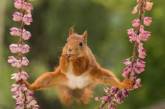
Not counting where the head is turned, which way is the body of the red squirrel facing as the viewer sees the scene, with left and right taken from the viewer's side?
facing the viewer
